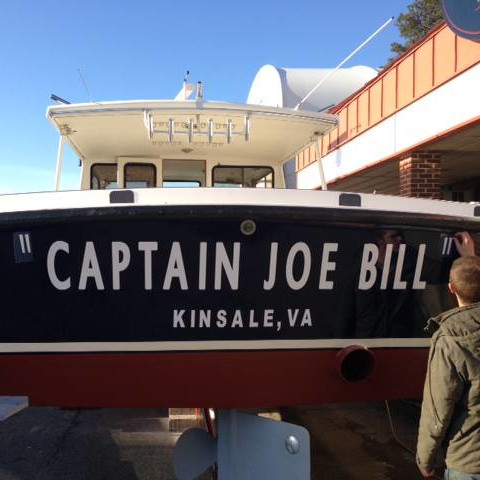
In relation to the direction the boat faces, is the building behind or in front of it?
in front

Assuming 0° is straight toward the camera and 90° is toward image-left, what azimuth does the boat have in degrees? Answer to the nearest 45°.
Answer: approximately 180°
